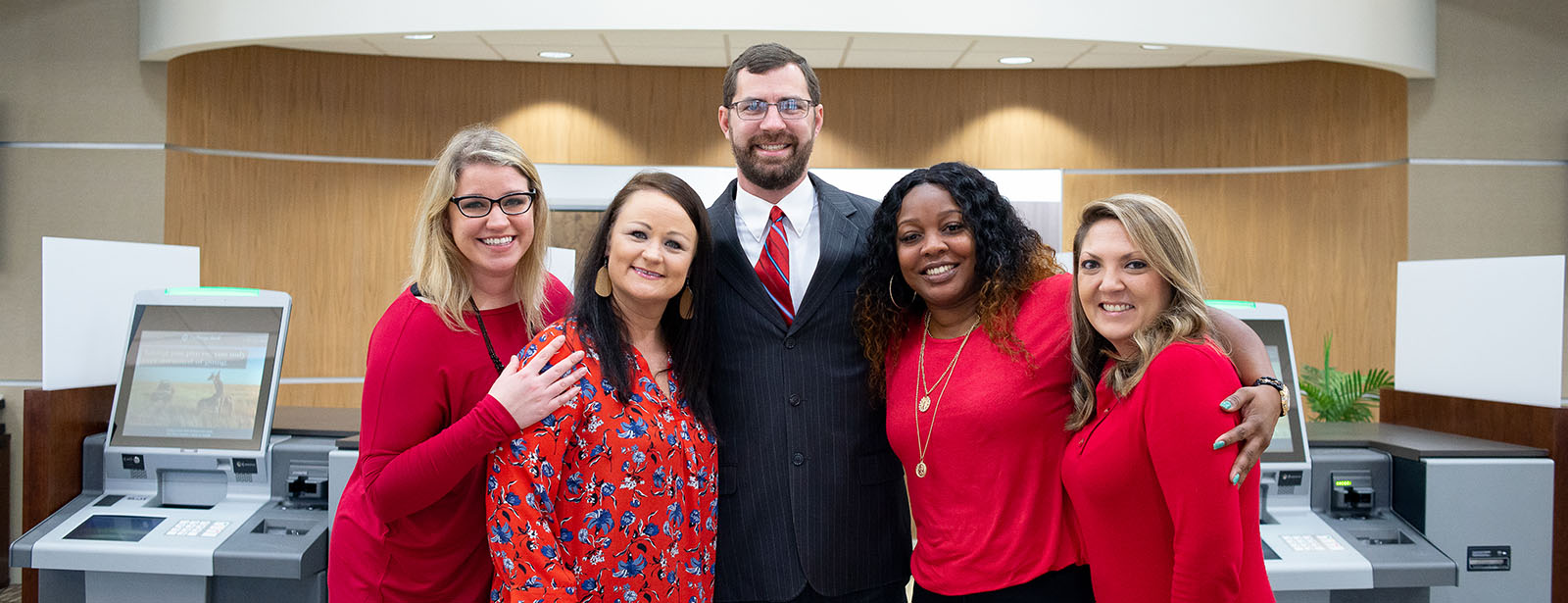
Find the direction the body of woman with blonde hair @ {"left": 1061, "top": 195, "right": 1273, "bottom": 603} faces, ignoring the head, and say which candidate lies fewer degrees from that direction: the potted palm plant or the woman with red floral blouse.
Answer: the woman with red floral blouse

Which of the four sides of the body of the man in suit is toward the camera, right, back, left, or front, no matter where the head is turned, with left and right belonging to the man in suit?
front

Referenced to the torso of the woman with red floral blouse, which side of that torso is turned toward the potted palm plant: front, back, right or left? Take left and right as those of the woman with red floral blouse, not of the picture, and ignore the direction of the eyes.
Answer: left

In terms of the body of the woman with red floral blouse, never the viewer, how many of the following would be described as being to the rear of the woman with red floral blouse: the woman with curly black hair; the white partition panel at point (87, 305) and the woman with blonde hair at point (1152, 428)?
1

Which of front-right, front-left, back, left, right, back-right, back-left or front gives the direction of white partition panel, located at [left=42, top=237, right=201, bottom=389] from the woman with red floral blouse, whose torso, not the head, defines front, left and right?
back

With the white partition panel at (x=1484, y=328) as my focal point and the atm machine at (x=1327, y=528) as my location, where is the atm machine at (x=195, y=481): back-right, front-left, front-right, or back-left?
back-left

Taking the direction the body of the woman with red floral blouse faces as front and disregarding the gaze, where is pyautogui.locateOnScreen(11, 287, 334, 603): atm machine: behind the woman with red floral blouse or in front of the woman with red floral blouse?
behind

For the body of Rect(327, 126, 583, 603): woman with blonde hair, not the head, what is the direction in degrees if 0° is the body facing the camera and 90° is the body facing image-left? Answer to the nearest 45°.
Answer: approximately 315°

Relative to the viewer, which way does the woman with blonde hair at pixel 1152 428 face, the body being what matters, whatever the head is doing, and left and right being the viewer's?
facing the viewer and to the left of the viewer

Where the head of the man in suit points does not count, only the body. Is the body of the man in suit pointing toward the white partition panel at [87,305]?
no

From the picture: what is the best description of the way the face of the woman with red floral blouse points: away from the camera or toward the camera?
toward the camera

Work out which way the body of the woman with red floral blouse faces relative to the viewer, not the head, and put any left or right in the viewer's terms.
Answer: facing the viewer and to the right of the viewer

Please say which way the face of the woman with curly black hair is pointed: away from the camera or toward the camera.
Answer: toward the camera

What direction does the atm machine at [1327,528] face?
toward the camera
